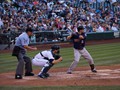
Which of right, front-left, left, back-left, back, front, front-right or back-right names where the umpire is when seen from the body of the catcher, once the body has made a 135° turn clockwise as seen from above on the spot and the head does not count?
front-right

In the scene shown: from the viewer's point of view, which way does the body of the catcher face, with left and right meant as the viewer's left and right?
facing to the right of the viewer
